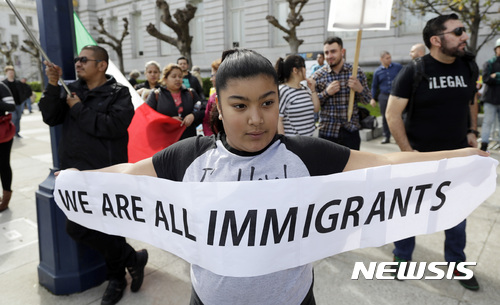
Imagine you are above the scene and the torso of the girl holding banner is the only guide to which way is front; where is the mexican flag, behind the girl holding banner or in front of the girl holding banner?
behind

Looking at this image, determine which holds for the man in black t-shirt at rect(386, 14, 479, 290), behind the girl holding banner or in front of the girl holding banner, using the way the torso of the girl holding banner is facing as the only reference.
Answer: behind

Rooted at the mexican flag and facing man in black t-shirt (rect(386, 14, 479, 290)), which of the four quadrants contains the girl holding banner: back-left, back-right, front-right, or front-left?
front-right

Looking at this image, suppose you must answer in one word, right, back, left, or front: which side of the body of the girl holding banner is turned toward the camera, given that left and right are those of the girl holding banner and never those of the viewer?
front

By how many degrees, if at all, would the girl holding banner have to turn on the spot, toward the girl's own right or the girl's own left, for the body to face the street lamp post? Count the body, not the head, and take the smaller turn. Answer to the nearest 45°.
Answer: approximately 135° to the girl's own right

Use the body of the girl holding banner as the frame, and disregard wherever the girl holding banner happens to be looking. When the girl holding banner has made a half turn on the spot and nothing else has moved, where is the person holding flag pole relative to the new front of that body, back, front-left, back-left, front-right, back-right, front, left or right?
front-left

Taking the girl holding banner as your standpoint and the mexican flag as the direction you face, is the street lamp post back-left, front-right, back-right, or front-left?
front-left
